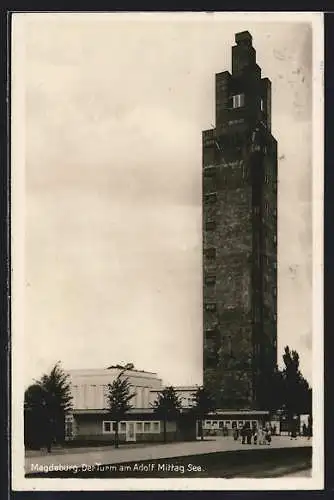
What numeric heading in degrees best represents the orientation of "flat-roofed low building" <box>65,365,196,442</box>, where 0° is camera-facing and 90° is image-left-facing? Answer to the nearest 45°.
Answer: approximately 0°
